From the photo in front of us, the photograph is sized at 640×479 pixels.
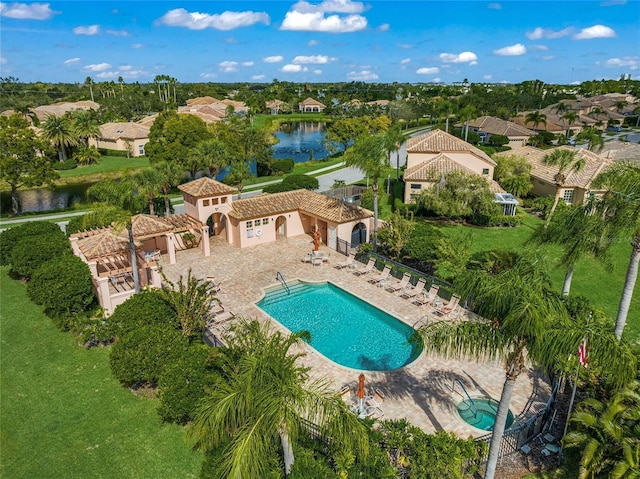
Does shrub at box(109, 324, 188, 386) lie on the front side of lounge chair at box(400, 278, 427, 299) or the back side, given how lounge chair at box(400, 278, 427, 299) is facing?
on the front side

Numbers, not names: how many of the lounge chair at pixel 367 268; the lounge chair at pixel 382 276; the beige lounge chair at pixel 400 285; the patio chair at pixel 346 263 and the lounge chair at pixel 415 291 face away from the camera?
0

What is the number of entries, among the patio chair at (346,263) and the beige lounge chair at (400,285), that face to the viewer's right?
0

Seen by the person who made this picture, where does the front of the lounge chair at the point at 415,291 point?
facing the viewer and to the left of the viewer

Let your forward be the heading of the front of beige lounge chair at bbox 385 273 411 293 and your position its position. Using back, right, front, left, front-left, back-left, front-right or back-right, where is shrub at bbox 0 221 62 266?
front-right

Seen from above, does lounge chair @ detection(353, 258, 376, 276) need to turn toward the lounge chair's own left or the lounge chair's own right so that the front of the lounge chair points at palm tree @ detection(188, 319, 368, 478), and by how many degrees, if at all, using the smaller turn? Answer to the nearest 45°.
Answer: approximately 45° to the lounge chair's own left

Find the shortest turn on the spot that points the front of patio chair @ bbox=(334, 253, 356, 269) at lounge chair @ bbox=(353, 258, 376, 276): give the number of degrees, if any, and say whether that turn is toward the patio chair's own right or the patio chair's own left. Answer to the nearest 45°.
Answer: approximately 90° to the patio chair's own left

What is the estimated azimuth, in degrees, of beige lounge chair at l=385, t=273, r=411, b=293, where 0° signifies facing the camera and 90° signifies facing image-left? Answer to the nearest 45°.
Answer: approximately 45°

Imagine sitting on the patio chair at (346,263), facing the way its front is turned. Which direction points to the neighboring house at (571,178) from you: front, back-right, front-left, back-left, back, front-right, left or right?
back

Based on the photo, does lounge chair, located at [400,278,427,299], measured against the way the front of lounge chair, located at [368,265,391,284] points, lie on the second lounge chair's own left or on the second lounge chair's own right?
on the second lounge chair's own left

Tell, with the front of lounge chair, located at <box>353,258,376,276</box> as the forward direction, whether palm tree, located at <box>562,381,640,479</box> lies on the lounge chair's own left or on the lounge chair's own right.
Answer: on the lounge chair's own left

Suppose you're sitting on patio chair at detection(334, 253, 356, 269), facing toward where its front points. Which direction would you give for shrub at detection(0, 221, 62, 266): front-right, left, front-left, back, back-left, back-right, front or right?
front-right

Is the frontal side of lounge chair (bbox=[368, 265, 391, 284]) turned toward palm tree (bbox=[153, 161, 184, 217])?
no

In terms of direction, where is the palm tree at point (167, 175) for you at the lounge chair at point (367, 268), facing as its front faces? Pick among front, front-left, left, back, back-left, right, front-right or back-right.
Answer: right

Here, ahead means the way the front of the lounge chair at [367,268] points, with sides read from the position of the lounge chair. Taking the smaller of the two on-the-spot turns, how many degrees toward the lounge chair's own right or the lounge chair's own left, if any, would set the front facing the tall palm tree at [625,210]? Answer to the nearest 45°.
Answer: approximately 90° to the lounge chair's own left

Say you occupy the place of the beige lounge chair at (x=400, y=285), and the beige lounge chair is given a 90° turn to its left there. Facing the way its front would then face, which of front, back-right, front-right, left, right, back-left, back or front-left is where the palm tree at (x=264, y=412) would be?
front-right

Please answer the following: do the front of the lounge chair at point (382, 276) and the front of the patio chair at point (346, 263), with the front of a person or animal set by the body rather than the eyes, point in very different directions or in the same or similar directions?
same or similar directions

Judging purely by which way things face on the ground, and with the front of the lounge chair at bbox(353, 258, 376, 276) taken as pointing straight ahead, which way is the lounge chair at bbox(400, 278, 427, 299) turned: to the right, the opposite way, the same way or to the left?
the same way

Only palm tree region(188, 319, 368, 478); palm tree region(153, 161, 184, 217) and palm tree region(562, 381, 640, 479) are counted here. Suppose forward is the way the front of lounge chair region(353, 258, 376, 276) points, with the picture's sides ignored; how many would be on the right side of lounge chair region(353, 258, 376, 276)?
1

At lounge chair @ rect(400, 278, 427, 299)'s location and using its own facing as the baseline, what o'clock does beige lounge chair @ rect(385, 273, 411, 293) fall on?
The beige lounge chair is roughly at 3 o'clock from the lounge chair.

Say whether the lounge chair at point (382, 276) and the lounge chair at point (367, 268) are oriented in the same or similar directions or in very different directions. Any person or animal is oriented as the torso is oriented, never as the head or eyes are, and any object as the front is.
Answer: same or similar directions

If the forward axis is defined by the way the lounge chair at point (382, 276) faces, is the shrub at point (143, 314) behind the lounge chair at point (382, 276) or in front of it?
in front
